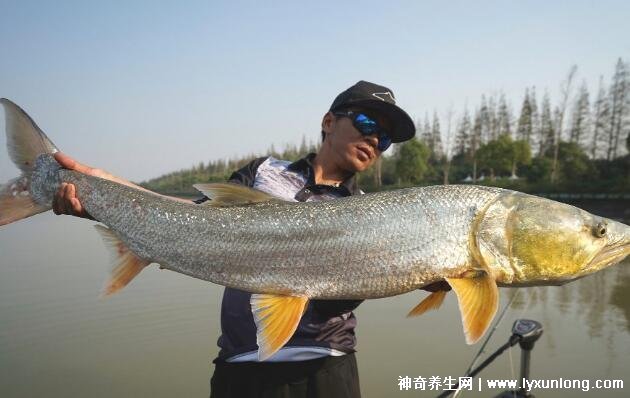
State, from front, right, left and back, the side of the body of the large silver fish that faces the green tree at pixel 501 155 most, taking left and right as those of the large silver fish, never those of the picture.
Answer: left

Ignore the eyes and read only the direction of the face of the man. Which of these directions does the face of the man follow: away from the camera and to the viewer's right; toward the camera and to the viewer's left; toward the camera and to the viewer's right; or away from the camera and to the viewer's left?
toward the camera and to the viewer's right

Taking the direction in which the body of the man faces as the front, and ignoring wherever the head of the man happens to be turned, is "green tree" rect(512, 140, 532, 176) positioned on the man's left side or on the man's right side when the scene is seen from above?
on the man's left side

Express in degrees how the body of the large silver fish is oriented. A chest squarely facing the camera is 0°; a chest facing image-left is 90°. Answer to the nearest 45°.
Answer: approximately 270°
